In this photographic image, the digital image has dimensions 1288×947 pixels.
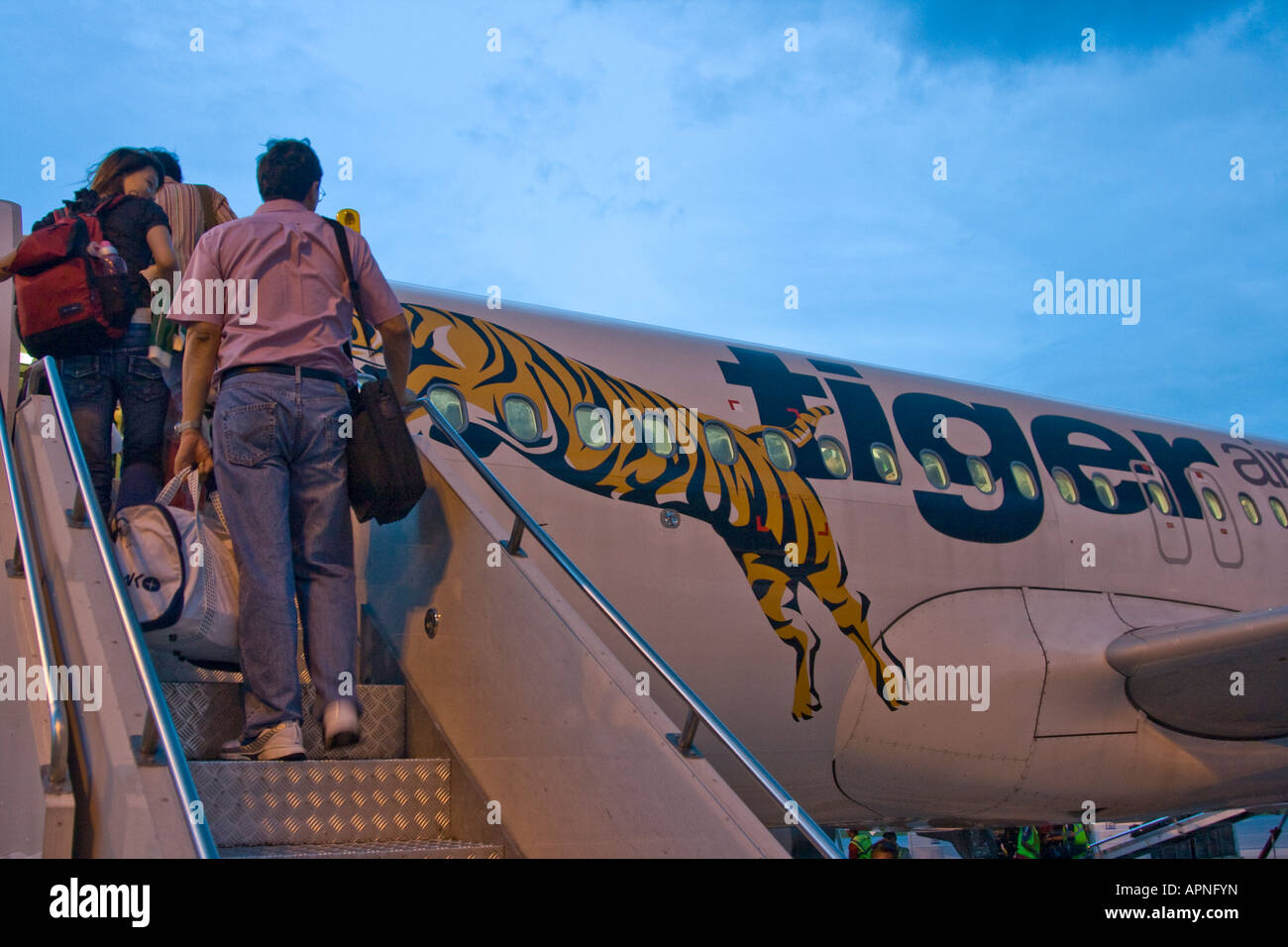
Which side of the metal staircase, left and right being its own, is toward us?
front

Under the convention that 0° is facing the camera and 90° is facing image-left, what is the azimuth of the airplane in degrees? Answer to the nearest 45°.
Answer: approximately 45°

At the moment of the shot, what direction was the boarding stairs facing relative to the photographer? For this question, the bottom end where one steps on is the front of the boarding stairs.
facing the viewer

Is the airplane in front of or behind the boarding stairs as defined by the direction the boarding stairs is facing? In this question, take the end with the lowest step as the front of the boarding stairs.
behind

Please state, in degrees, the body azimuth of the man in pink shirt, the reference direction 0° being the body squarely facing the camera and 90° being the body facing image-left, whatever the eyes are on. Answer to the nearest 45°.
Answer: approximately 180°
